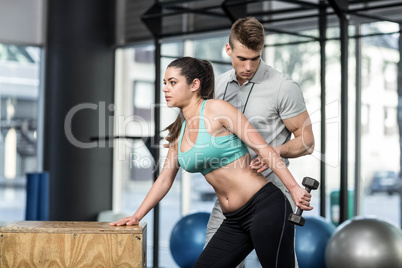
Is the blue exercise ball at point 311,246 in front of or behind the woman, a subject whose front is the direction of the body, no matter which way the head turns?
behind

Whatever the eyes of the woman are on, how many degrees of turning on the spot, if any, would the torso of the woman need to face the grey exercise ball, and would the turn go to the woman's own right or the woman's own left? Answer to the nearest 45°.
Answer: approximately 180°

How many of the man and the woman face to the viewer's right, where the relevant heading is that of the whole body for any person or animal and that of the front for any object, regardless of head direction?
0

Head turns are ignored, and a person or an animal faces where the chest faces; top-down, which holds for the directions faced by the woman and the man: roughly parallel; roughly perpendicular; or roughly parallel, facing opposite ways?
roughly parallel

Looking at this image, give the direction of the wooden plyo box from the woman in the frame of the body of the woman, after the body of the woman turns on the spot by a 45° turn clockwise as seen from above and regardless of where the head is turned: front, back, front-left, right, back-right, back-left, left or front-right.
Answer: front

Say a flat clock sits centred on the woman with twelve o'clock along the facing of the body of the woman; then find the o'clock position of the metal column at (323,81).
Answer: The metal column is roughly at 5 o'clock from the woman.

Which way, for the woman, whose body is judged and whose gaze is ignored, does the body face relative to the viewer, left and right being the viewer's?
facing the viewer and to the left of the viewer

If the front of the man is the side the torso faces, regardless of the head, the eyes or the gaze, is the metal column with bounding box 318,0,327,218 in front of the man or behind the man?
behind

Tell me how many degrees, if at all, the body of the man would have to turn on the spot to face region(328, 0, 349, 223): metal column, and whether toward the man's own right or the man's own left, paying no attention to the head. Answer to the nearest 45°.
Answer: approximately 135° to the man's own right
